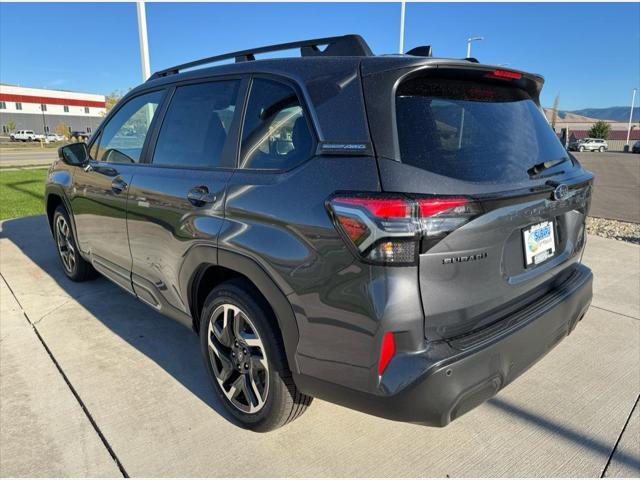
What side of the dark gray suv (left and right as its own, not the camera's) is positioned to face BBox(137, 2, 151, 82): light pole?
front

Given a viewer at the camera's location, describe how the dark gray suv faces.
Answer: facing away from the viewer and to the left of the viewer
